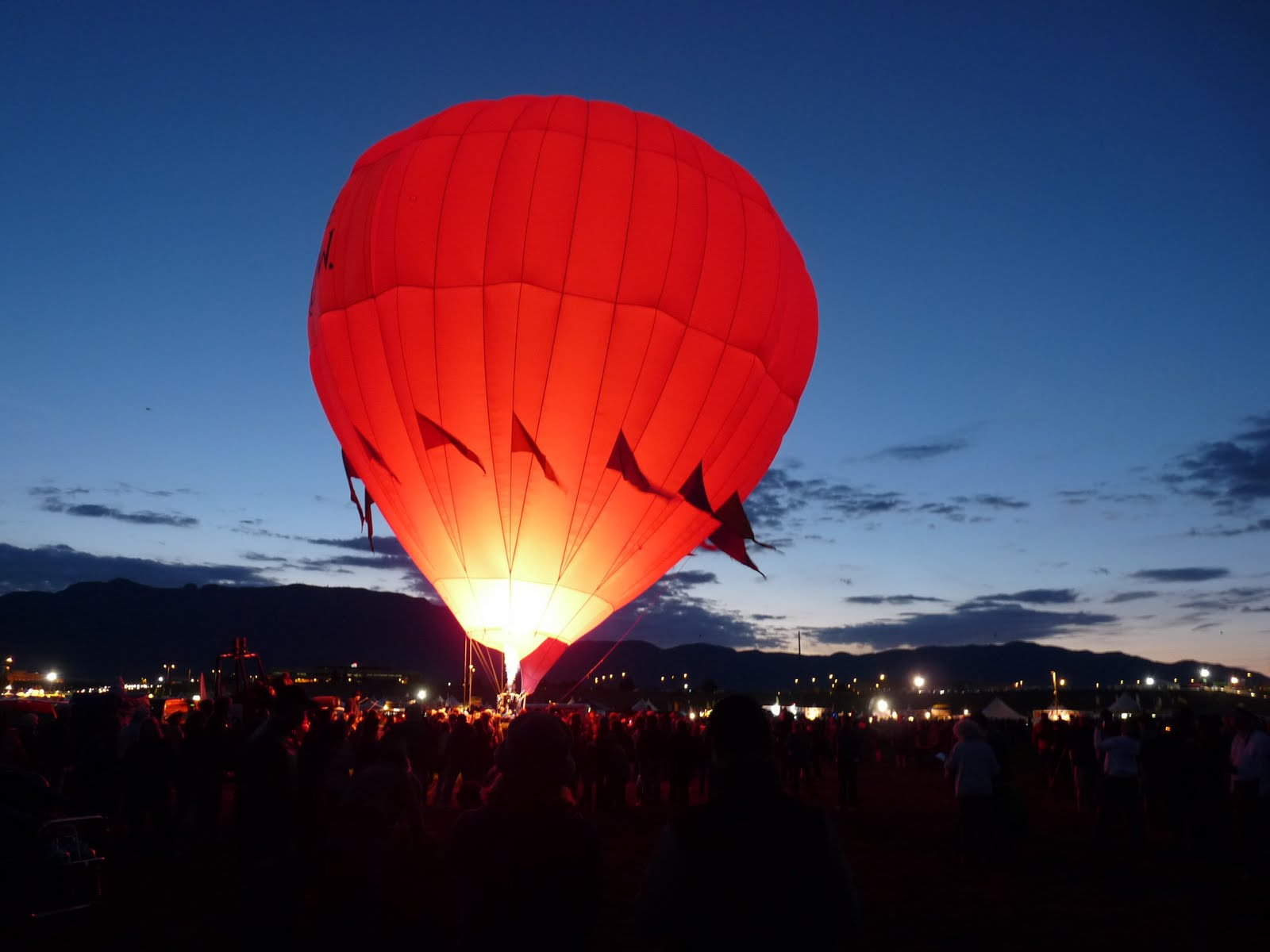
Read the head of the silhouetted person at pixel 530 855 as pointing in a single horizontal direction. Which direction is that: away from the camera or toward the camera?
away from the camera

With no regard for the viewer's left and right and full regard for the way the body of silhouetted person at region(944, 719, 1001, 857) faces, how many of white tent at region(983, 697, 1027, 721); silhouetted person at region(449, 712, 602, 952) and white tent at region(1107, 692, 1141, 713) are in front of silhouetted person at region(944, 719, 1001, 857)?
2

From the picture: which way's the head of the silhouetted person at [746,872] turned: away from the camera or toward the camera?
away from the camera

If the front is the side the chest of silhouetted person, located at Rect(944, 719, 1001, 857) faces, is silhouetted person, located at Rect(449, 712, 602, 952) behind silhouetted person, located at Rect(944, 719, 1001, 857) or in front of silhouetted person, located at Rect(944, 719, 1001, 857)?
behind

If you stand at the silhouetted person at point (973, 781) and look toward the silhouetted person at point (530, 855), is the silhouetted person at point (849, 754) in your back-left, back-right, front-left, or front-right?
back-right

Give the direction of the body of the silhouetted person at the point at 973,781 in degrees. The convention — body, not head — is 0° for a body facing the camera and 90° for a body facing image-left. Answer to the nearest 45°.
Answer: approximately 180°

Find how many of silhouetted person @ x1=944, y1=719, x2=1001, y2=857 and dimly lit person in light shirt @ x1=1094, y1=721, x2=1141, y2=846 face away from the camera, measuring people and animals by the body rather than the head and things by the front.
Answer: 2

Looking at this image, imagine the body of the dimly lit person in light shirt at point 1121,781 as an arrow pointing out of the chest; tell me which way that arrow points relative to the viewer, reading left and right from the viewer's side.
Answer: facing away from the viewer
